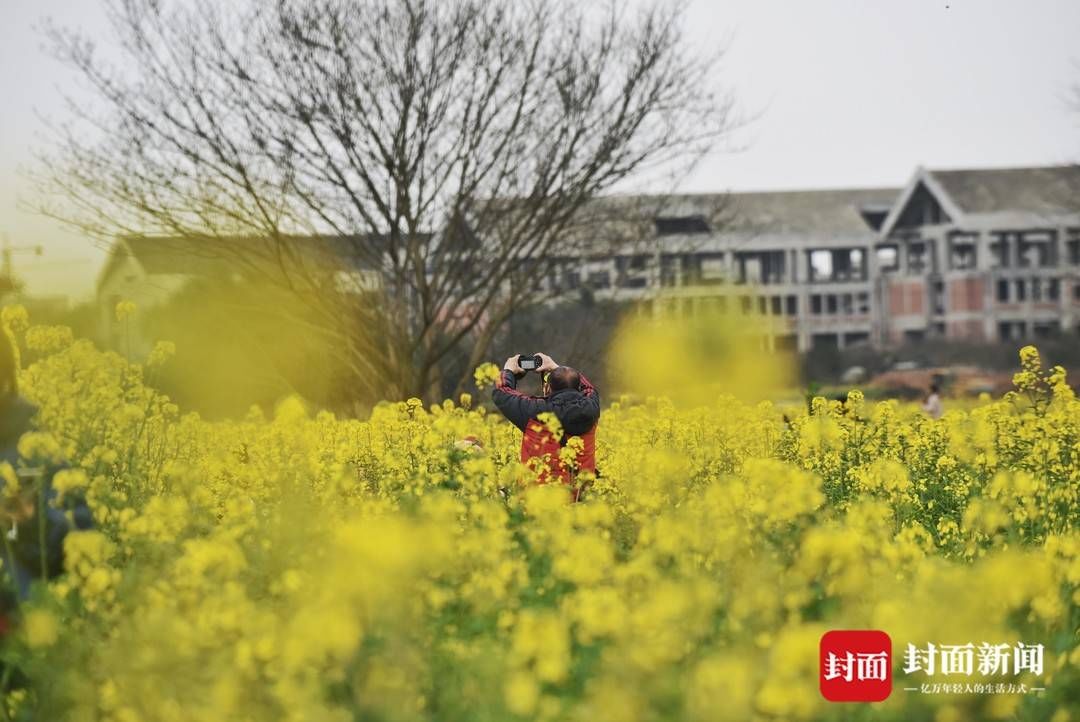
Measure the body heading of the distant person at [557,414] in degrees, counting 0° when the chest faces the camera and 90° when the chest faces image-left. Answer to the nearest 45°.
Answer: approximately 135°
